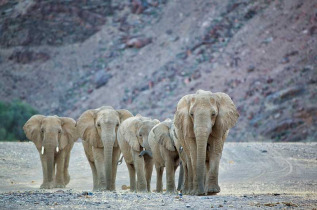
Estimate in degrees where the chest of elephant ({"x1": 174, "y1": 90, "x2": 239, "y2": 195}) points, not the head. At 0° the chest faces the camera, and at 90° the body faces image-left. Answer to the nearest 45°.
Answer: approximately 0°

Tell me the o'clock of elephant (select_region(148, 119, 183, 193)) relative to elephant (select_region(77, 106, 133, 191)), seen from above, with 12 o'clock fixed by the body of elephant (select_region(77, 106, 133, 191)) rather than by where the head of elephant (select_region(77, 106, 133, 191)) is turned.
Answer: elephant (select_region(148, 119, 183, 193)) is roughly at 10 o'clock from elephant (select_region(77, 106, 133, 191)).

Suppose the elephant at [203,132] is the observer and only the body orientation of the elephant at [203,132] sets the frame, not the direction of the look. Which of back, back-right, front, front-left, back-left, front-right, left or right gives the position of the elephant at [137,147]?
back-right

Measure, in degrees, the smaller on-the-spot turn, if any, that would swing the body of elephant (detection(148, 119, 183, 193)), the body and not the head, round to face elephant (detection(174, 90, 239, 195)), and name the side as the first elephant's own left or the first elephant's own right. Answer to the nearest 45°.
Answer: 0° — it already faces it

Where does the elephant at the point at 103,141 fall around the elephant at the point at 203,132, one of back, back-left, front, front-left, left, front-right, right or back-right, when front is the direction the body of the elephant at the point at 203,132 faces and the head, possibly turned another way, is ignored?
back-right

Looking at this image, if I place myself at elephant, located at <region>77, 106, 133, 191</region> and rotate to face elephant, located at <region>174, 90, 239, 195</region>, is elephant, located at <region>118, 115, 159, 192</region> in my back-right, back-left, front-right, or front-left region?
front-left

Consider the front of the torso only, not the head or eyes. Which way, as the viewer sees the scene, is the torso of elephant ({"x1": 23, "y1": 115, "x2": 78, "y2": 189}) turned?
toward the camera

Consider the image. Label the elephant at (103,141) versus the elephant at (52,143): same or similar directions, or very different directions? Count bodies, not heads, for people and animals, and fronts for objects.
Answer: same or similar directions

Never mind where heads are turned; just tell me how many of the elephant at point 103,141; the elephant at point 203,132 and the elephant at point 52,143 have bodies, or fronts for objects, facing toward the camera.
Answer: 3

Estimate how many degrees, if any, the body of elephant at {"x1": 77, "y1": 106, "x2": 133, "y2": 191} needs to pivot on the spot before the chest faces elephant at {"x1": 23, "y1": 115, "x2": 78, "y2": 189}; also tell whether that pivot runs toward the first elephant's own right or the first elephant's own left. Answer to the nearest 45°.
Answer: approximately 135° to the first elephant's own right

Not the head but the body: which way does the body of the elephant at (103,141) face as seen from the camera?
toward the camera

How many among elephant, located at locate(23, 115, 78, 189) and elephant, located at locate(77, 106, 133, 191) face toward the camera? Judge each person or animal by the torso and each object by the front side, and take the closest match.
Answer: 2

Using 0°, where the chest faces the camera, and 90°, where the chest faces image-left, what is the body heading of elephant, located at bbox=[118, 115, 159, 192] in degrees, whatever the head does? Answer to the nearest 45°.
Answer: approximately 315°

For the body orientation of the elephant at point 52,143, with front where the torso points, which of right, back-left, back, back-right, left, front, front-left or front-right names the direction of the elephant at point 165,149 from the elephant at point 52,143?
front-left

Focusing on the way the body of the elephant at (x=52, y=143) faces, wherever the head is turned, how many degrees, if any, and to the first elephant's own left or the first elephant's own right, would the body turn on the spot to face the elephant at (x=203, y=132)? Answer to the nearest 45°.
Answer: approximately 45° to the first elephant's own left
